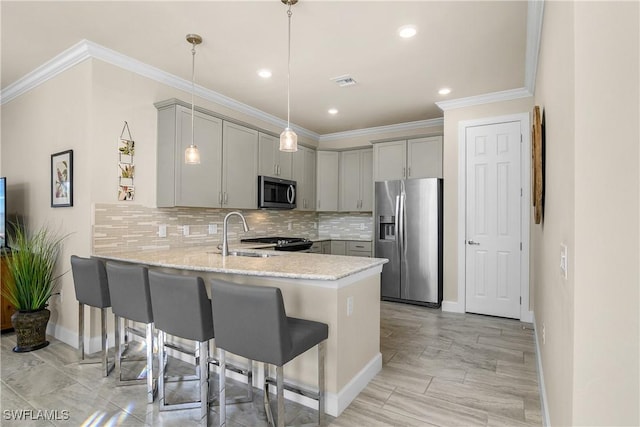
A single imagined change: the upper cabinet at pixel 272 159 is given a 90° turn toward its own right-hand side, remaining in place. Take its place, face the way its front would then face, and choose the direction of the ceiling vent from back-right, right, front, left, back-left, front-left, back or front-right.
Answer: left

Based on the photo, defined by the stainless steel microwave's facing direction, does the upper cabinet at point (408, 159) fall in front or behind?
in front

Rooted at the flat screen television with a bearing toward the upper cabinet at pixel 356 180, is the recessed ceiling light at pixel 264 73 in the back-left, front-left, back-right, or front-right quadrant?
front-right

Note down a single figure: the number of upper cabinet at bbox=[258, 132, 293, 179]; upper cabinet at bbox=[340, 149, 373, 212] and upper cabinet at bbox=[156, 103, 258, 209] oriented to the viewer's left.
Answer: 0

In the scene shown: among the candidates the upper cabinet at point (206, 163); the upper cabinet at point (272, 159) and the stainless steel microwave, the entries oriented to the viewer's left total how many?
0

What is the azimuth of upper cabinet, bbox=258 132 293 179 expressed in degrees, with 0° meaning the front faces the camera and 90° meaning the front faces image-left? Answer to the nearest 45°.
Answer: approximately 315°

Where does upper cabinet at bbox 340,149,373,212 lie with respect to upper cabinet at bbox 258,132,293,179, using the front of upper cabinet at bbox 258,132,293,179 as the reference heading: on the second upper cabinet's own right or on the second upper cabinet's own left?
on the second upper cabinet's own left

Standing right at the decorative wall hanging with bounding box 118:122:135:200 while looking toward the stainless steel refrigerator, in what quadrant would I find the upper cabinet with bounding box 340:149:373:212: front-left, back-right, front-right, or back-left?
front-left

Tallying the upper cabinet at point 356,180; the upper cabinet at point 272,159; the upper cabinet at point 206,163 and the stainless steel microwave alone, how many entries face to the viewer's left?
0

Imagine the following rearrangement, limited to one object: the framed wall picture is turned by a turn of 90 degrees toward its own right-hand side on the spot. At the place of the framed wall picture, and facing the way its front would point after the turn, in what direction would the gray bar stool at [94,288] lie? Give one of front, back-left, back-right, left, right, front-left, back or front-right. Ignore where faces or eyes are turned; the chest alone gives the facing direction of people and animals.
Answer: back-left

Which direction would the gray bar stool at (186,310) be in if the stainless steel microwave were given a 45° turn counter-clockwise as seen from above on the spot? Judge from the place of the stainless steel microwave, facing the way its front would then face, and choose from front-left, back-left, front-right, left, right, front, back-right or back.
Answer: right

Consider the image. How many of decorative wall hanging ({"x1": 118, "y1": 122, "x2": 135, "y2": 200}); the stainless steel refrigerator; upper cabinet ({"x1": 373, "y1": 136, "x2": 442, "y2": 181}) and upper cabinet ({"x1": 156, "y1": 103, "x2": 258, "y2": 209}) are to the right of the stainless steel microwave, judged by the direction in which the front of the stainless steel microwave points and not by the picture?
2

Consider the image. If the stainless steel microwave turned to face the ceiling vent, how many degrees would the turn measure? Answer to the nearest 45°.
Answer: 0° — it already faces it

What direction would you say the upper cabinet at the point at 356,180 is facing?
toward the camera

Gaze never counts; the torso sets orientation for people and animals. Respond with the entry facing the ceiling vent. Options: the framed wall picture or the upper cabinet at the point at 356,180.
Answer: the upper cabinet

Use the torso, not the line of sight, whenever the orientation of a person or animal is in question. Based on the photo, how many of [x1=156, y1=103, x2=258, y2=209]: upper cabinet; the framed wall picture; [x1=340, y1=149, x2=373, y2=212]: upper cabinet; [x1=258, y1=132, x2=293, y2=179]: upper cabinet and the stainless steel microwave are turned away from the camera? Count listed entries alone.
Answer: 0

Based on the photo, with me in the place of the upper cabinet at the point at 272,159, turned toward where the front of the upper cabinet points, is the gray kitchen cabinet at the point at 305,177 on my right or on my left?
on my left
